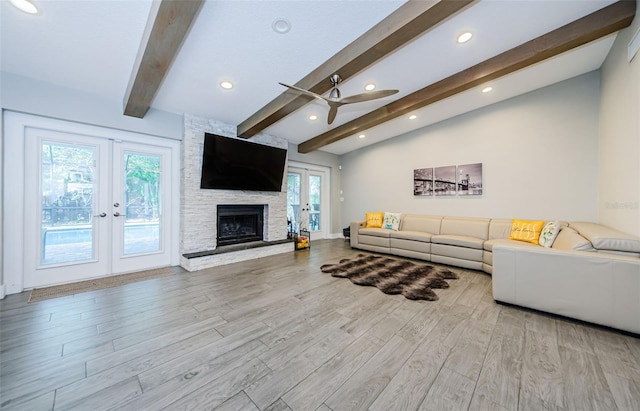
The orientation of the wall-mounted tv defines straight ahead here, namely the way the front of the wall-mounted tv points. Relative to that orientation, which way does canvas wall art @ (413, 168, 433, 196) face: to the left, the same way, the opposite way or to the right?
to the right

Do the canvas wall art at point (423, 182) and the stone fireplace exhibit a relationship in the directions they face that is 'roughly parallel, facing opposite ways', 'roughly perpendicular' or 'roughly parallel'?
roughly perpendicular

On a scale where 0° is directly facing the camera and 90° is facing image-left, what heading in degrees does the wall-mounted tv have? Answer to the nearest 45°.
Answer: approximately 315°

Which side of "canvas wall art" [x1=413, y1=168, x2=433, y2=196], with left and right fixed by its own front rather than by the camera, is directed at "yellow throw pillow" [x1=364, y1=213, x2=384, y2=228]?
right

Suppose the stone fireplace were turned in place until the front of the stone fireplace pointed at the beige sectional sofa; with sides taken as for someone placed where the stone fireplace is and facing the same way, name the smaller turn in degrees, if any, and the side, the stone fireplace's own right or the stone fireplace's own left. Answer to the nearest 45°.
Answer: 0° — it already faces it

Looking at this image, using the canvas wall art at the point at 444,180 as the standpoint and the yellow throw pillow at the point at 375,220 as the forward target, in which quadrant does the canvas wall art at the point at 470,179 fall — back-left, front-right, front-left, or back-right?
back-left

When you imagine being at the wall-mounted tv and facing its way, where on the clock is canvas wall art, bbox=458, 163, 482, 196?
The canvas wall art is roughly at 11 o'clock from the wall-mounted tv.
